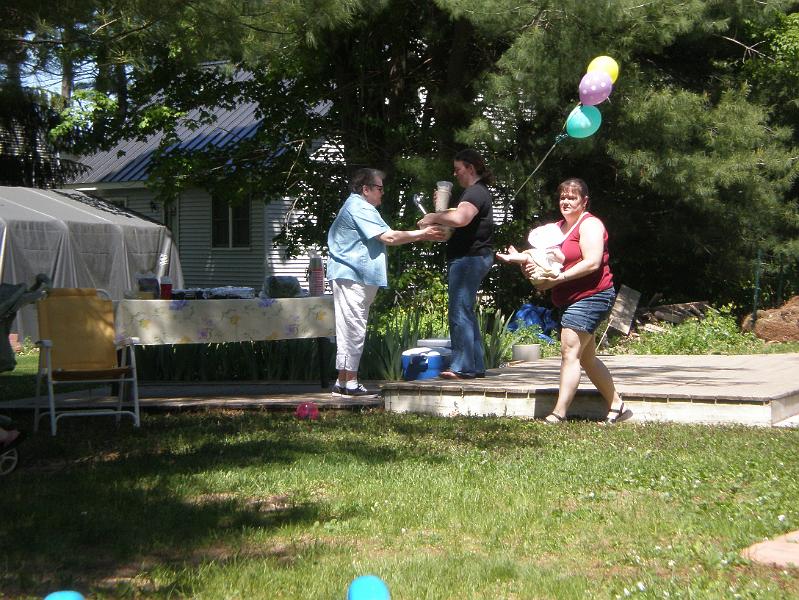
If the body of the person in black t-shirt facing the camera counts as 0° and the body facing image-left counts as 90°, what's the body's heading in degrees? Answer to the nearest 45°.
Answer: approximately 90°

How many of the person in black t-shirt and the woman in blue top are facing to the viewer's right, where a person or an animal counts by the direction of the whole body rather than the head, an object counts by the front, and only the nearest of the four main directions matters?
1

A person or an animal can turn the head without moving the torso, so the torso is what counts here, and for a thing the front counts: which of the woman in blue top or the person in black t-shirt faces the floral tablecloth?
the person in black t-shirt

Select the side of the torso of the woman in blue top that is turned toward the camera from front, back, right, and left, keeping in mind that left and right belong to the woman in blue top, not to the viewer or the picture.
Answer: right

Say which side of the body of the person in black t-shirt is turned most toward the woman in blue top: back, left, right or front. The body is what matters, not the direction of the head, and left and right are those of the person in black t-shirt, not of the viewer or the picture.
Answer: front

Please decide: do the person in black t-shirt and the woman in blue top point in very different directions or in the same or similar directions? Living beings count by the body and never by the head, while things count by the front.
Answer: very different directions

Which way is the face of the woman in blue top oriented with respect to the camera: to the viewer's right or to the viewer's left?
to the viewer's right

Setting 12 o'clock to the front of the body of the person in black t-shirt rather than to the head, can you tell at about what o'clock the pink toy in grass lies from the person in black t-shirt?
The pink toy in grass is roughly at 11 o'clock from the person in black t-shirt.

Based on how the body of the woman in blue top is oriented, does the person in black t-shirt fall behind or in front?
in front
